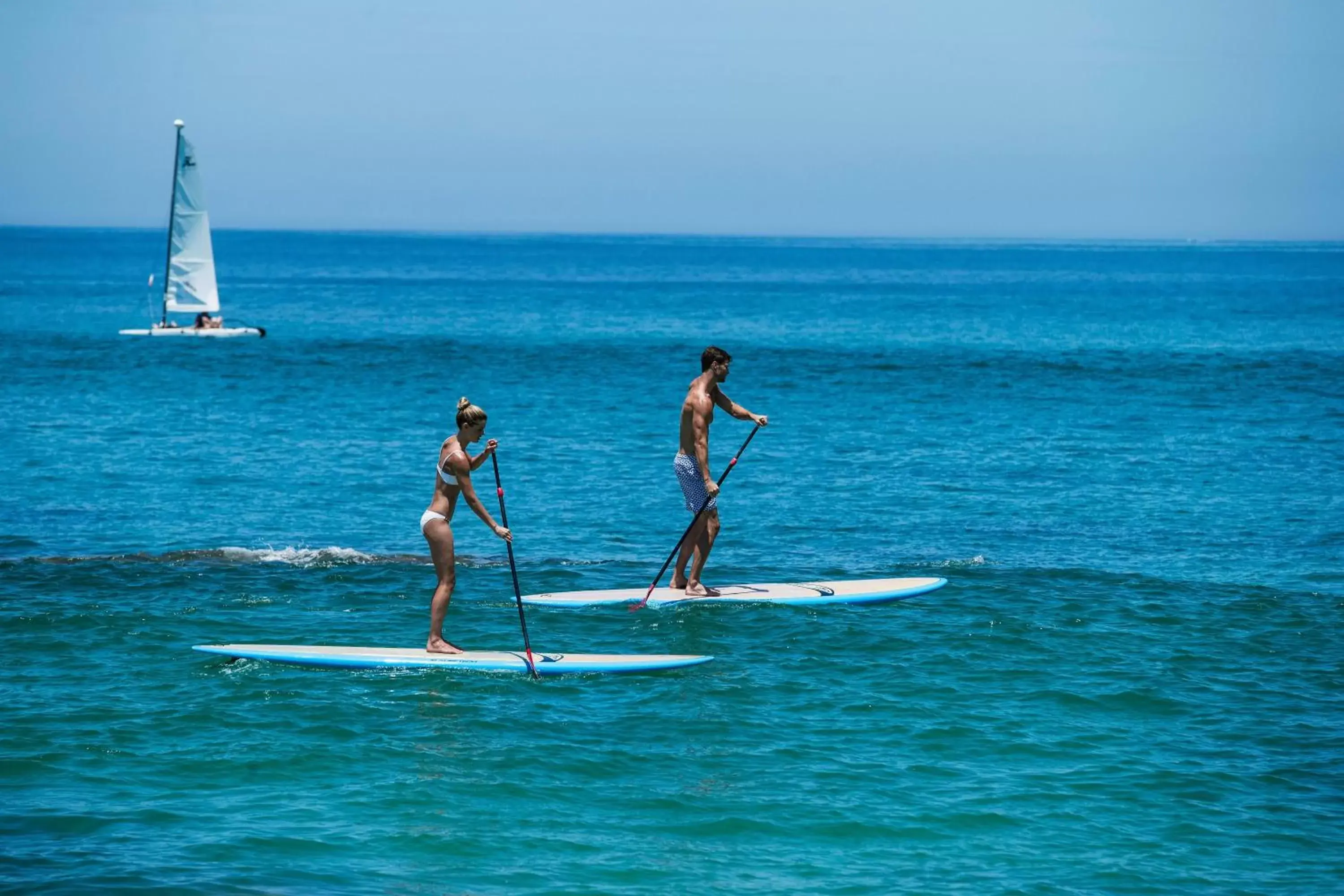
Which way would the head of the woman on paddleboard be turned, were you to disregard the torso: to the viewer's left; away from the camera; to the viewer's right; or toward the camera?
to the viewer's right

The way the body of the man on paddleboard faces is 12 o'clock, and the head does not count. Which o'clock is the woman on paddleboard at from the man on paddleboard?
The woman on paddleboard is roughly at 4 o'clock from the man on paddleboard.

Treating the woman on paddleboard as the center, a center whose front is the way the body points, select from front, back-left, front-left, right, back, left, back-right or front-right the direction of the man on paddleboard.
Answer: front-left

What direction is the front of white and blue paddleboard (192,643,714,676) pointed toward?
to the viewer's right

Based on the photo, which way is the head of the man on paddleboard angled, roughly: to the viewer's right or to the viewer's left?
to the viewer's right

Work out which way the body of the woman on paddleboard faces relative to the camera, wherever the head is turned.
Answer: to the viewer's right

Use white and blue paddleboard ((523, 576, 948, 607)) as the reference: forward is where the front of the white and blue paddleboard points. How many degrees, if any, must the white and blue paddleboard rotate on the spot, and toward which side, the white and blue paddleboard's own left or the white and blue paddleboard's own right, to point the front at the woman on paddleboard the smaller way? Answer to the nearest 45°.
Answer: approximately 135° to the white and blue paddleboard's own right

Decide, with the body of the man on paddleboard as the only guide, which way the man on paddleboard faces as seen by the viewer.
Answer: to the viewer's right

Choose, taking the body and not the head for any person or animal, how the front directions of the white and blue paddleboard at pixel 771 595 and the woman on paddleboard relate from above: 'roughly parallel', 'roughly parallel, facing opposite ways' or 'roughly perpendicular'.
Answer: roughly parallel

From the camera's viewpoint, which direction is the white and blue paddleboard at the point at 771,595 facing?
to the viewer's right

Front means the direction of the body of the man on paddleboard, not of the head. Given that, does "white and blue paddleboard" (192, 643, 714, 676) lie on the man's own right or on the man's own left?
on the man's own right

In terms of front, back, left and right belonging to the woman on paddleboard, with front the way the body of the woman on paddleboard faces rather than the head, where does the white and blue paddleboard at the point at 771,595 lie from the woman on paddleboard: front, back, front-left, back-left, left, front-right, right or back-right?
front-left

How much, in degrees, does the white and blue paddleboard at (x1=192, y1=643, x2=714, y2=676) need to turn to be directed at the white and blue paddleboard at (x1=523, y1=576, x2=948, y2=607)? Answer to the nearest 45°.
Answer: approximately 45° to its left
